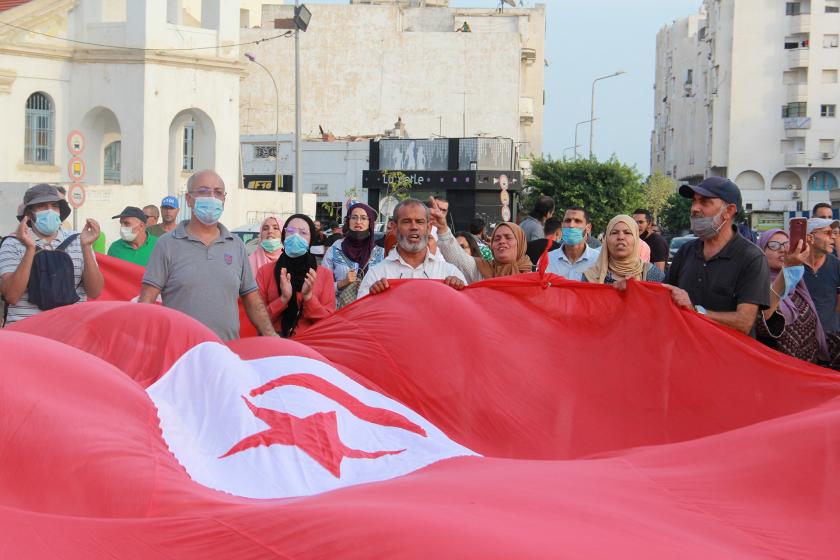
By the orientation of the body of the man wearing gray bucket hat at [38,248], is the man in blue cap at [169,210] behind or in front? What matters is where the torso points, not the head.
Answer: behind

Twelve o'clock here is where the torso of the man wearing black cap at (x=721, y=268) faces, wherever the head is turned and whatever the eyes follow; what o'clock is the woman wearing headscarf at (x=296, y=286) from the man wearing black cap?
The woman wearing headscarf is roughly at 2 o'clock from the man wearing black cap.

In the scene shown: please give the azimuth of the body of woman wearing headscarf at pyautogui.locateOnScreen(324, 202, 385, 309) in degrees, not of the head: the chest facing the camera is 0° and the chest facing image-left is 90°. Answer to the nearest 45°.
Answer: approximately 0°

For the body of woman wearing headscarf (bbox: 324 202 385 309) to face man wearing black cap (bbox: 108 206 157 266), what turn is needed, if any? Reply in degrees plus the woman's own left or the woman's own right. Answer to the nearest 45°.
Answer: approximately 135° to the woman's own right

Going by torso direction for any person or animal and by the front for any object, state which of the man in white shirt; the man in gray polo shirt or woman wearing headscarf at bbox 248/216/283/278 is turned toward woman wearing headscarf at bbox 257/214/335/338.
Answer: woman wearing headscarf at bbox 248/216/283/278

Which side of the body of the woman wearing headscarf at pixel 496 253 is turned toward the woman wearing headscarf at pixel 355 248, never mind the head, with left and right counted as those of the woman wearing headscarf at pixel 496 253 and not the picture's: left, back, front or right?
right

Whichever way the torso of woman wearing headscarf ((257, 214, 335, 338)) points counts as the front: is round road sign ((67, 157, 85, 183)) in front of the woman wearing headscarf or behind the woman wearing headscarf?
behind
